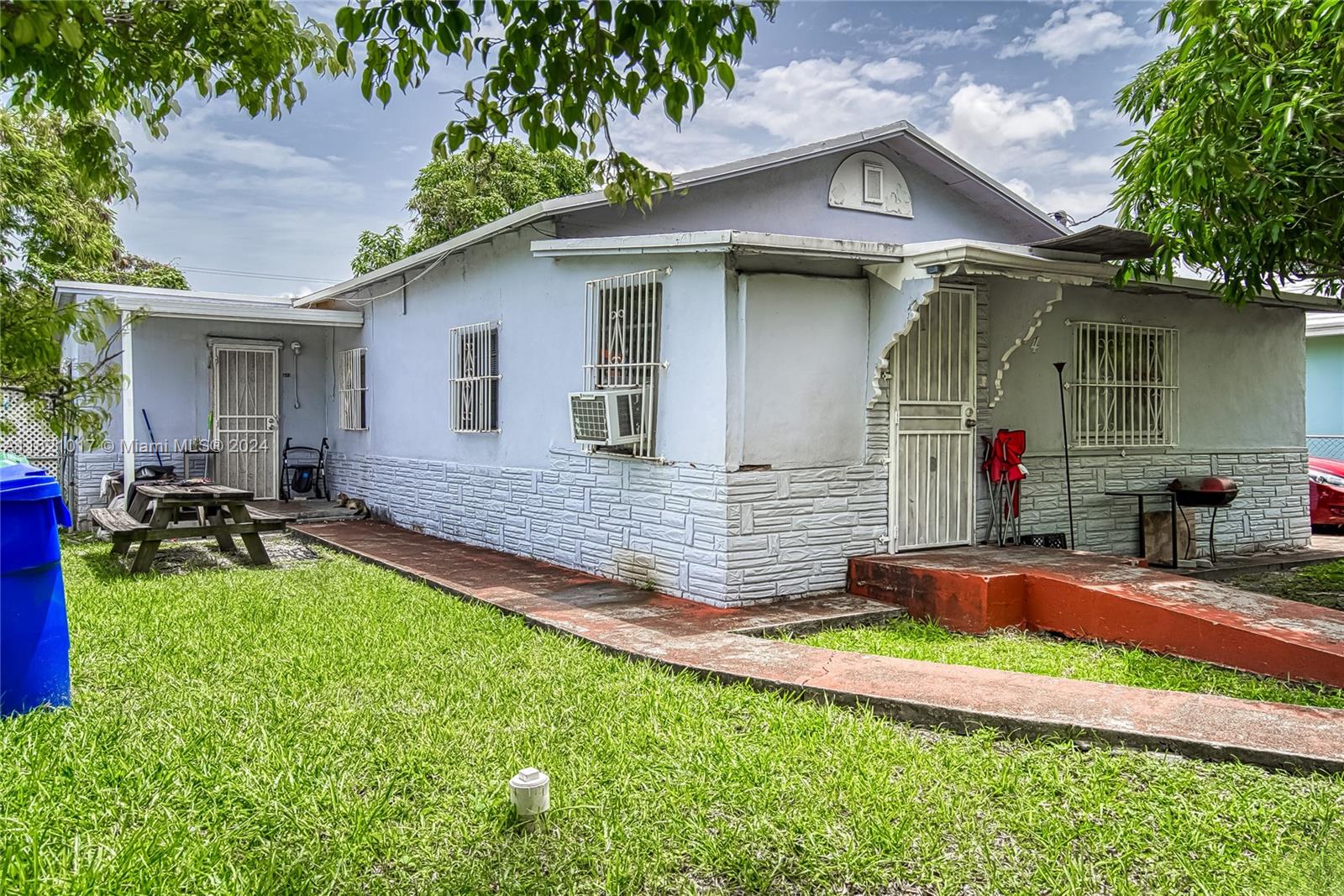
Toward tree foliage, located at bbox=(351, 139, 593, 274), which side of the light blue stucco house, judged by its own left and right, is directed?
back

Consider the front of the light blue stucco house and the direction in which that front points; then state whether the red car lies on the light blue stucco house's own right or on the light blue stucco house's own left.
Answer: on the light blue stucco house's own left

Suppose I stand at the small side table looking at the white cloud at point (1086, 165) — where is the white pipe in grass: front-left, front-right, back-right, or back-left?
back-left

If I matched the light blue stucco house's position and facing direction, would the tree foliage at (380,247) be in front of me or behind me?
behind

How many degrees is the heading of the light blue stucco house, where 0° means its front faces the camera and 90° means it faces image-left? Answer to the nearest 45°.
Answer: approximately 315°

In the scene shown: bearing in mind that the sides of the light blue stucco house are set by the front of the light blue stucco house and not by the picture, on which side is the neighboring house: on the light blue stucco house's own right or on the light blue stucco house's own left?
on the light blue stucco house's own left

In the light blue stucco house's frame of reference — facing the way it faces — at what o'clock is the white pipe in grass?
The white pipe in grass is roughly at 2 o'clock from the light blue stucco house.

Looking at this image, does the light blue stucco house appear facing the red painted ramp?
yes

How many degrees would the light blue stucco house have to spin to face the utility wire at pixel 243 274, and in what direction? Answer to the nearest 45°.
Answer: approximately 180°
